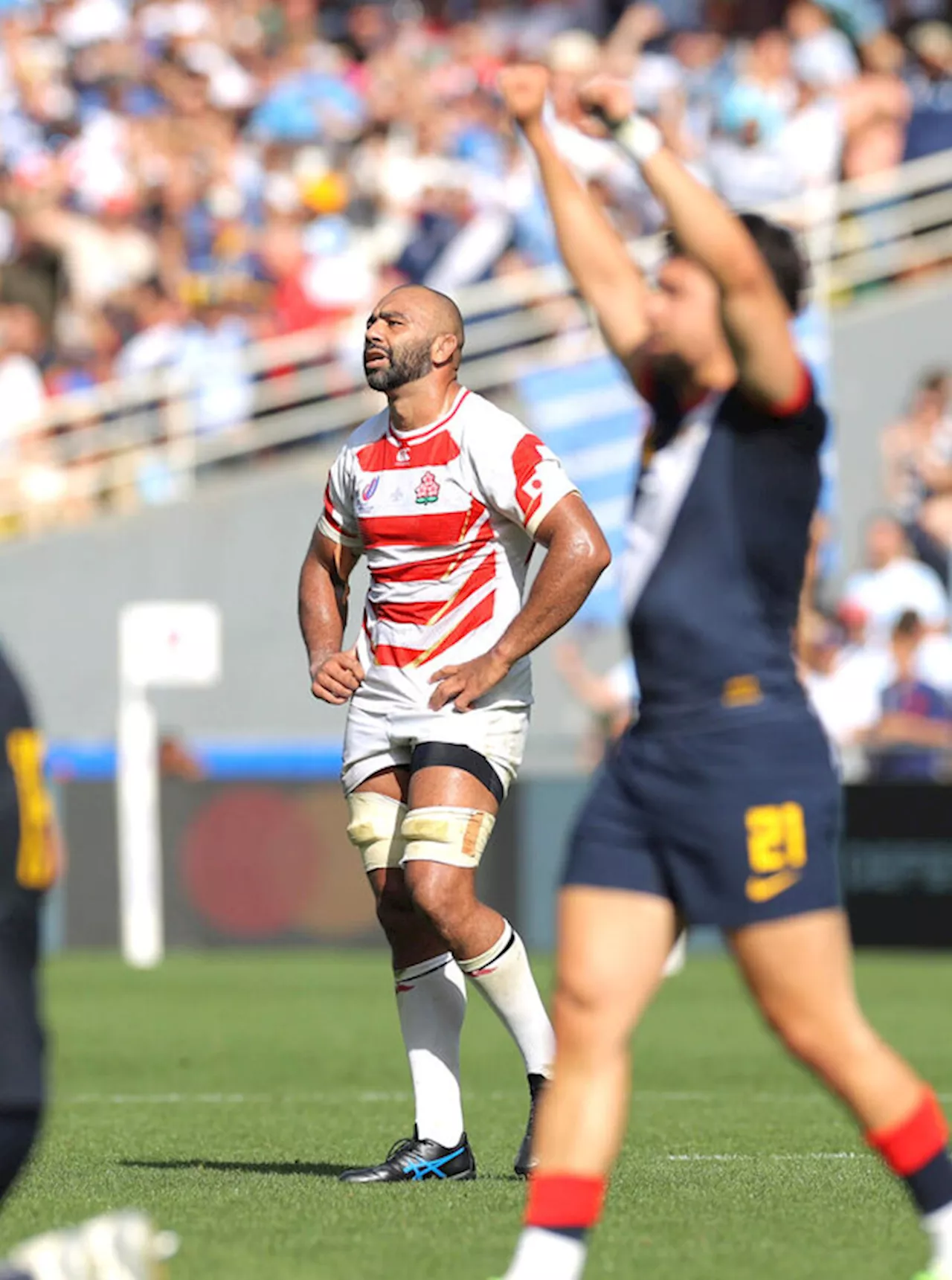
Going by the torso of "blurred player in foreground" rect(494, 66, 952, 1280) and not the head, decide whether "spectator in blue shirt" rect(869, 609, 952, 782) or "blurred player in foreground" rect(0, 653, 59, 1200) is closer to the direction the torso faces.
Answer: the blurred player in foreground

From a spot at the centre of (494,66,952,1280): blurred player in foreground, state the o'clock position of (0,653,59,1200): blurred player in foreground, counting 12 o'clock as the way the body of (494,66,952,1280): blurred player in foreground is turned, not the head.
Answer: (0,653,59,1200): blurred player in foreground is roughly at 1 o'clock from (494,66,952,1280): blurred player in foreground.

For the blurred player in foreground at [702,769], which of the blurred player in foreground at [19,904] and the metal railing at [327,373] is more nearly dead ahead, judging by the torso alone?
the blurred player in foreground

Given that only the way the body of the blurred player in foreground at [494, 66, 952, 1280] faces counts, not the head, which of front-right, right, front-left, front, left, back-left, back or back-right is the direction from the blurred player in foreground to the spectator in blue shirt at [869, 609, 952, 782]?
back-right

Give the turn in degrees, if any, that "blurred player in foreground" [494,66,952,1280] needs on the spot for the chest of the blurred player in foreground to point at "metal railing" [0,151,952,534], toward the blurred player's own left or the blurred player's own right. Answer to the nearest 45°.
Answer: approximately 135° to the blurred player's own right

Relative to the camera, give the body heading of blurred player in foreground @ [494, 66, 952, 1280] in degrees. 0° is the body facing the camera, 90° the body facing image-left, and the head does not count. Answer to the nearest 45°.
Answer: approximately 45°

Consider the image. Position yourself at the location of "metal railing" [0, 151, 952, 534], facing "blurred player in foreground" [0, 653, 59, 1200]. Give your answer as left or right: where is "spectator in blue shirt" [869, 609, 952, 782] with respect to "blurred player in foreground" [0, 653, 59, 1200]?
left

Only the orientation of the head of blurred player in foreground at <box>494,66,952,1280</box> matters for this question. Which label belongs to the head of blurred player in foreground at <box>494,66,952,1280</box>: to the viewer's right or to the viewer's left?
to the viewer's left
